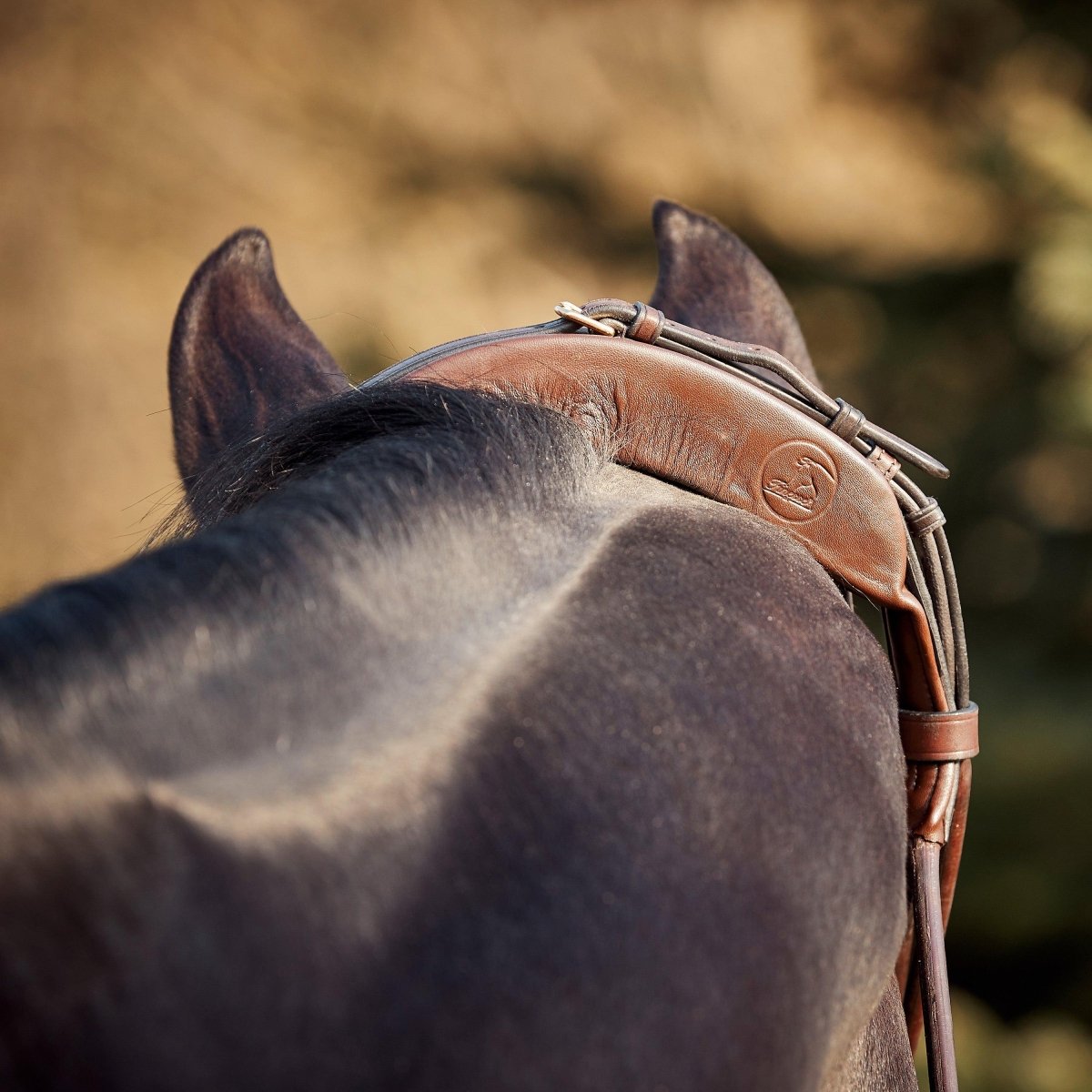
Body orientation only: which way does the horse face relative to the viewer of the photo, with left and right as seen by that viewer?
facing away from the viewer and to the right of the viewer
